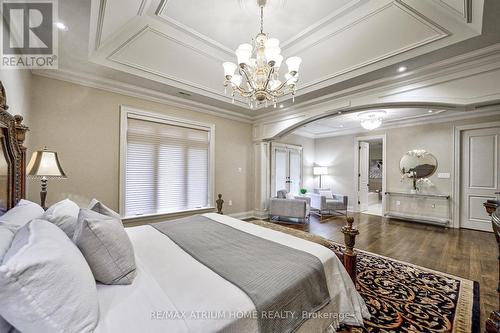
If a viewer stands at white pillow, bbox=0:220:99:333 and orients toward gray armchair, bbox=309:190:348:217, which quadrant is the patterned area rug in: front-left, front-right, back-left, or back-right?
front-right

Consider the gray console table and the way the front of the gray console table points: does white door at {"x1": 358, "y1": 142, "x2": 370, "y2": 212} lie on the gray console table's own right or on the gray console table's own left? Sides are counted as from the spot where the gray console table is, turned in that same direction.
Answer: on the gray console table's own right

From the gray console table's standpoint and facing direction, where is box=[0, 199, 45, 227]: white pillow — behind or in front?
in front

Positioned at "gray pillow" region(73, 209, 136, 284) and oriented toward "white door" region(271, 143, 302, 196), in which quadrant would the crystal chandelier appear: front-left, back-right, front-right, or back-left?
front-right

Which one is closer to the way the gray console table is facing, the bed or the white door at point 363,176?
the bed

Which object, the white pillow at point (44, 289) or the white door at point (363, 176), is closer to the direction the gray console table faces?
the white pillow

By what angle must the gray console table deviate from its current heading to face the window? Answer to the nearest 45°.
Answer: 0° — it already faces it

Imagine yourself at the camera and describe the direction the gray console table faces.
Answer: facing the viewer and to the left of the viewer

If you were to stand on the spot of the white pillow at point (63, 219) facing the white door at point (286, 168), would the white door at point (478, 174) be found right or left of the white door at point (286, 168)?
right
